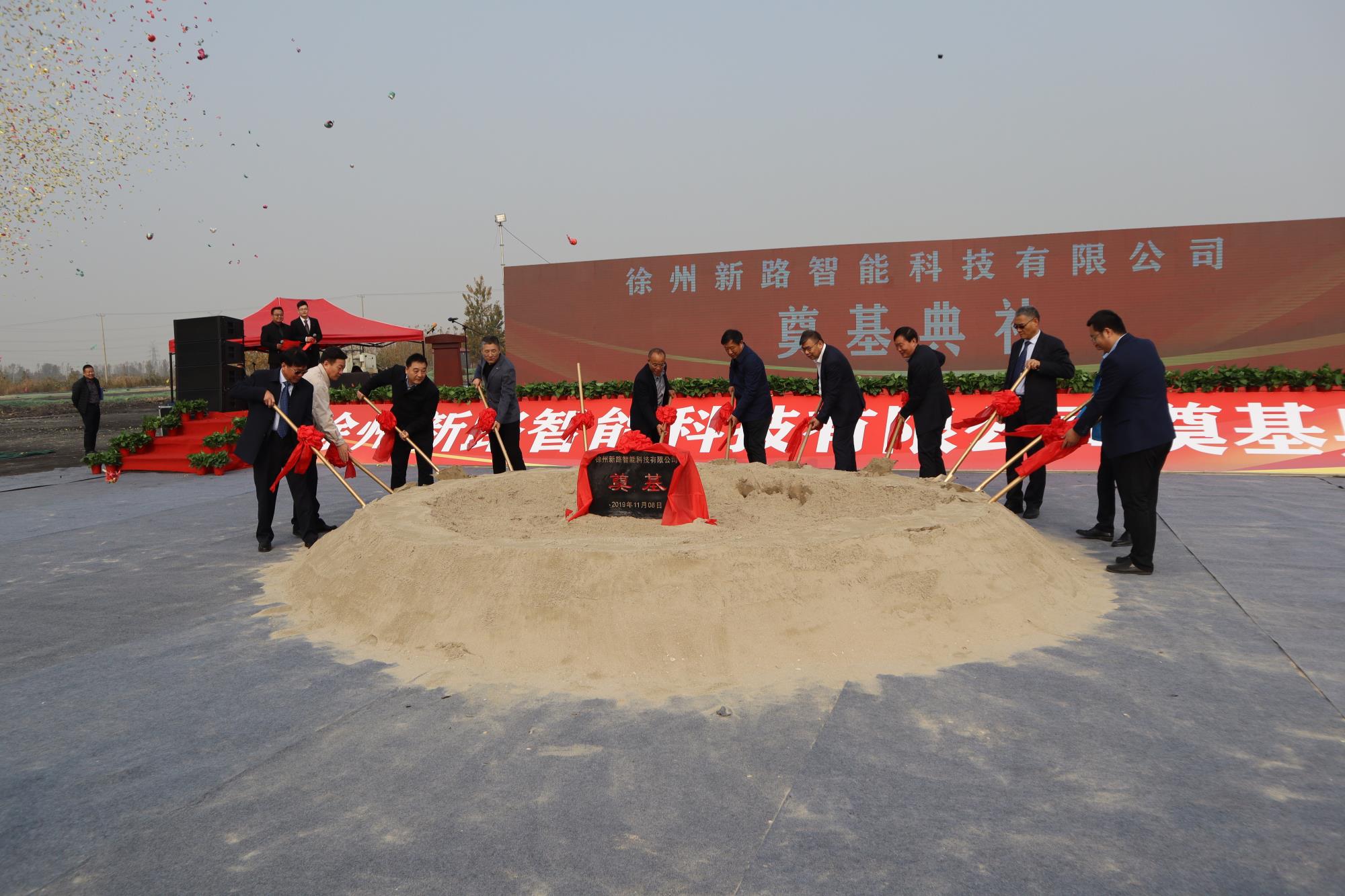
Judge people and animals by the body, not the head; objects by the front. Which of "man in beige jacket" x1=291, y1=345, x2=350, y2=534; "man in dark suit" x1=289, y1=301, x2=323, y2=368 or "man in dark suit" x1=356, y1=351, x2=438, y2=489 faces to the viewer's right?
the man in beige jacket

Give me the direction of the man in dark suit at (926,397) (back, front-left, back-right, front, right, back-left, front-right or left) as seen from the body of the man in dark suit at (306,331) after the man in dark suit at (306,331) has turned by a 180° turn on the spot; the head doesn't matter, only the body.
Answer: back-right

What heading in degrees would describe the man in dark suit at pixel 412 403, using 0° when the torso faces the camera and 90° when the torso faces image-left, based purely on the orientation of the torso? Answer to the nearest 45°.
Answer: approximately 0°

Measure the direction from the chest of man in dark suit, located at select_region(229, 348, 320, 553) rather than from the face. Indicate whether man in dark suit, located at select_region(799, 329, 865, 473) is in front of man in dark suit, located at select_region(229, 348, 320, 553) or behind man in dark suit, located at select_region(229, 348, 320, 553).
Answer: in front

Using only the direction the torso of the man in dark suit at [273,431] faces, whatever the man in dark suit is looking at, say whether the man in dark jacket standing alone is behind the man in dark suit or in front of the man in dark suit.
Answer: behind

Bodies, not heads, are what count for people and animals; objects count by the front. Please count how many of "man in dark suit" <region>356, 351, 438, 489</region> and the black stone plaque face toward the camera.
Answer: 2

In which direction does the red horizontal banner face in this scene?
toward the camera

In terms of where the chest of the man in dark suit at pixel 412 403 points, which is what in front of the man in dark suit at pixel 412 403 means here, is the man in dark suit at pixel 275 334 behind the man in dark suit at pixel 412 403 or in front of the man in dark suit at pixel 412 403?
behind

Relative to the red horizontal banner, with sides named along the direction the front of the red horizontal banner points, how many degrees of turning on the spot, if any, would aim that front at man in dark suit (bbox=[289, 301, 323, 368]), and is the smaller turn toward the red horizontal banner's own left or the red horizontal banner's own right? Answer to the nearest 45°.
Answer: approximately 90° to the red horizontal banner's own right

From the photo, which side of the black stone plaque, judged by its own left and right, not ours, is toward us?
front

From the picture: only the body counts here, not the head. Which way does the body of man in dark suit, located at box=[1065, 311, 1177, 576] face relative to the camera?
to the viewer's left

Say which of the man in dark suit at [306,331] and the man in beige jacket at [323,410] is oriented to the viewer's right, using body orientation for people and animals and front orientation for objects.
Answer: the man in beige jacket

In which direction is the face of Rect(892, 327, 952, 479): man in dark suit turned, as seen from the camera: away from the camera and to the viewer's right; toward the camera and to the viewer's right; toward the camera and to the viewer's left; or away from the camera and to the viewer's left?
toward the camera and to the viewer's left

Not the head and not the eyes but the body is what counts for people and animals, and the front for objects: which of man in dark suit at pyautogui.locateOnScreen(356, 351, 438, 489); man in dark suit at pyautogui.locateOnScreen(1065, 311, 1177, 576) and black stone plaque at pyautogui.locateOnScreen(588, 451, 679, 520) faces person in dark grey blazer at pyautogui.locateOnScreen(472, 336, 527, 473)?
man in dark suit at pyautogui.locateOnScreen(1065, 311, 1177, 576)

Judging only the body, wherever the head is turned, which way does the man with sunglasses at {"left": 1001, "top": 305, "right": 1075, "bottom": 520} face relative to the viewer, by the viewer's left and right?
facing the viewer and to the left of the viewer

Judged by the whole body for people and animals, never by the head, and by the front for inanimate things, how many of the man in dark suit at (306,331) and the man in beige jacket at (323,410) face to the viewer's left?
0

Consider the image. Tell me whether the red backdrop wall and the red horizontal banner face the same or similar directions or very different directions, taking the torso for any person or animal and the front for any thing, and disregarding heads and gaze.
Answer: same or similar directions

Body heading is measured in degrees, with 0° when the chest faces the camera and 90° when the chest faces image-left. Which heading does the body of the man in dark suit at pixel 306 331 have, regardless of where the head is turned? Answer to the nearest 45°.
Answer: approximately 0°

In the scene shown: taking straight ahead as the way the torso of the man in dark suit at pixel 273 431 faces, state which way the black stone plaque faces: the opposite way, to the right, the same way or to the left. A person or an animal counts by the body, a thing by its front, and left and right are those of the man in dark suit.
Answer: to the right

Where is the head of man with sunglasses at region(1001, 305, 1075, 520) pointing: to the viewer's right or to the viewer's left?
to the viewer's left

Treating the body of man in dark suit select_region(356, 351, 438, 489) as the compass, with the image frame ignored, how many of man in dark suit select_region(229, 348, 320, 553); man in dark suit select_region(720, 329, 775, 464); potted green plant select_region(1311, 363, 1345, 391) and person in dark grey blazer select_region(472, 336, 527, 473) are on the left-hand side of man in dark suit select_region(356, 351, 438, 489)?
3
